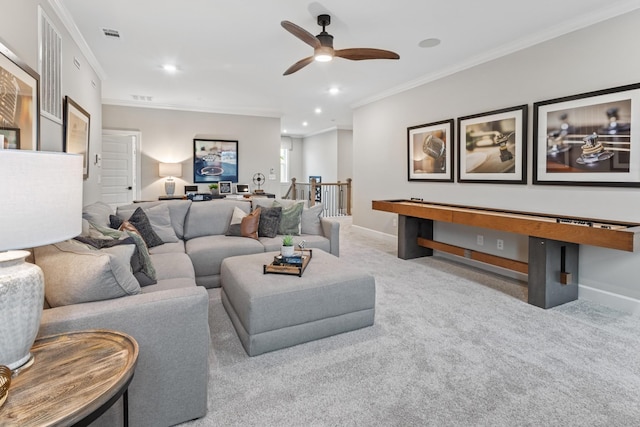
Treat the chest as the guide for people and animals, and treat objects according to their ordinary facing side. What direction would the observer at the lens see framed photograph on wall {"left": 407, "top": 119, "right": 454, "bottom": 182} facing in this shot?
facing the viewer and to the left of the viewer

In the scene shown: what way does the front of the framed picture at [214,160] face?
toward the camera

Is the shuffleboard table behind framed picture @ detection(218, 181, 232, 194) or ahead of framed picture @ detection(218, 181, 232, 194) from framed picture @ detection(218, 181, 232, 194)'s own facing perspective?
ahead

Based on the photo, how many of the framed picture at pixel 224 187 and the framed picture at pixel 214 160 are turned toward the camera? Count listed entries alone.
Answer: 2

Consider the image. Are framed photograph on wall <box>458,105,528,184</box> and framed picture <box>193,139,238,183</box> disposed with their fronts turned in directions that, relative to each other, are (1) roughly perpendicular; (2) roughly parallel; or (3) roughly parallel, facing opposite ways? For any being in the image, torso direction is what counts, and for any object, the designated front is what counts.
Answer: roughly perpendicular

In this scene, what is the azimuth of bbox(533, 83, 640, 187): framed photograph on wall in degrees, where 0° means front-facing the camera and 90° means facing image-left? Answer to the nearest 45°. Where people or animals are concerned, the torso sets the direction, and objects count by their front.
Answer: approximately 45°

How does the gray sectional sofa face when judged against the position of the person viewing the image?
facing the viewer and to the right of the viewer

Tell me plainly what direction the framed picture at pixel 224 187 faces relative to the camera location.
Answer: facing the viewer

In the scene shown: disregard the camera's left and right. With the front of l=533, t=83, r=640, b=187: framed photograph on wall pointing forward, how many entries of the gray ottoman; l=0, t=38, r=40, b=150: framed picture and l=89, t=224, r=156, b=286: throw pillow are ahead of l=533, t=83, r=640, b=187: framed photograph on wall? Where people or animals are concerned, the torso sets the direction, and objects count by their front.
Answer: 3

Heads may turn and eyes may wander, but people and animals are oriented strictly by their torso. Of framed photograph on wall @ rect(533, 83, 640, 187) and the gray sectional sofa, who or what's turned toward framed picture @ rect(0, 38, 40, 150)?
the framed photograph on wall

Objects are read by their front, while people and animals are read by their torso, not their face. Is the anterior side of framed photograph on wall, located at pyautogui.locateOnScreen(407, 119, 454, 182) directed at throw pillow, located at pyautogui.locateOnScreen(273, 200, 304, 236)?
yes
